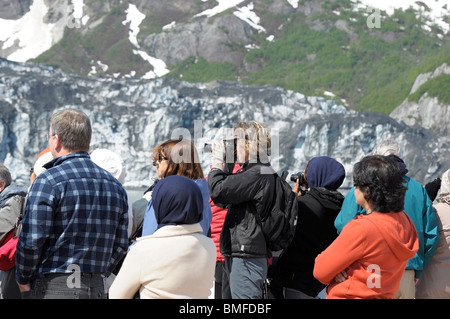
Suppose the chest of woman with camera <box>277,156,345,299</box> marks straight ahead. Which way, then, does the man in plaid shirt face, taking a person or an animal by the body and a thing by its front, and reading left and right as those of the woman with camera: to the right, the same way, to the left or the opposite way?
the same way

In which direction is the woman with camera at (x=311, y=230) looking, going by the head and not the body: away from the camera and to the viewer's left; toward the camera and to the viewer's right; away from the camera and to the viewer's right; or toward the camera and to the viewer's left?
away from the camera and to the viewer's left

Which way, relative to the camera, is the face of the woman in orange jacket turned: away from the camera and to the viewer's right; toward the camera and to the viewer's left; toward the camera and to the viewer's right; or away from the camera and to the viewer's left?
away from the camera and to the viewer's left

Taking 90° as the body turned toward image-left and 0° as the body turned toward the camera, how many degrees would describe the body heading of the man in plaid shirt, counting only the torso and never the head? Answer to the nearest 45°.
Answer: approximately 135°

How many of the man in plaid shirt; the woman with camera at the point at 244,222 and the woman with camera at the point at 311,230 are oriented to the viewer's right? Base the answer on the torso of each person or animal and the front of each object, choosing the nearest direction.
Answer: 0

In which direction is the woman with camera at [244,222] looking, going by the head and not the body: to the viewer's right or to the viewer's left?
to the viewer's left

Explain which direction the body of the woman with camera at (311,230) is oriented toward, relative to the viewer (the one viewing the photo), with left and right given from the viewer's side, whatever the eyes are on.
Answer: facing away from the viewer and to the left of the viewer

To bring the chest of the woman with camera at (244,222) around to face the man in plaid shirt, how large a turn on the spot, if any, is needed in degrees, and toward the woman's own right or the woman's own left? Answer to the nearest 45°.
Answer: approximately 45° to the woman's own left

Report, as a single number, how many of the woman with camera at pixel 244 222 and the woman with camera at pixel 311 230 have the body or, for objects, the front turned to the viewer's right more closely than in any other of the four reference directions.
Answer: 0

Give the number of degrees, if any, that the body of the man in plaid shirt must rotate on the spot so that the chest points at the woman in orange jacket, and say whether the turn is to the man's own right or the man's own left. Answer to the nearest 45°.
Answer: approximately 135° to the man's own right
